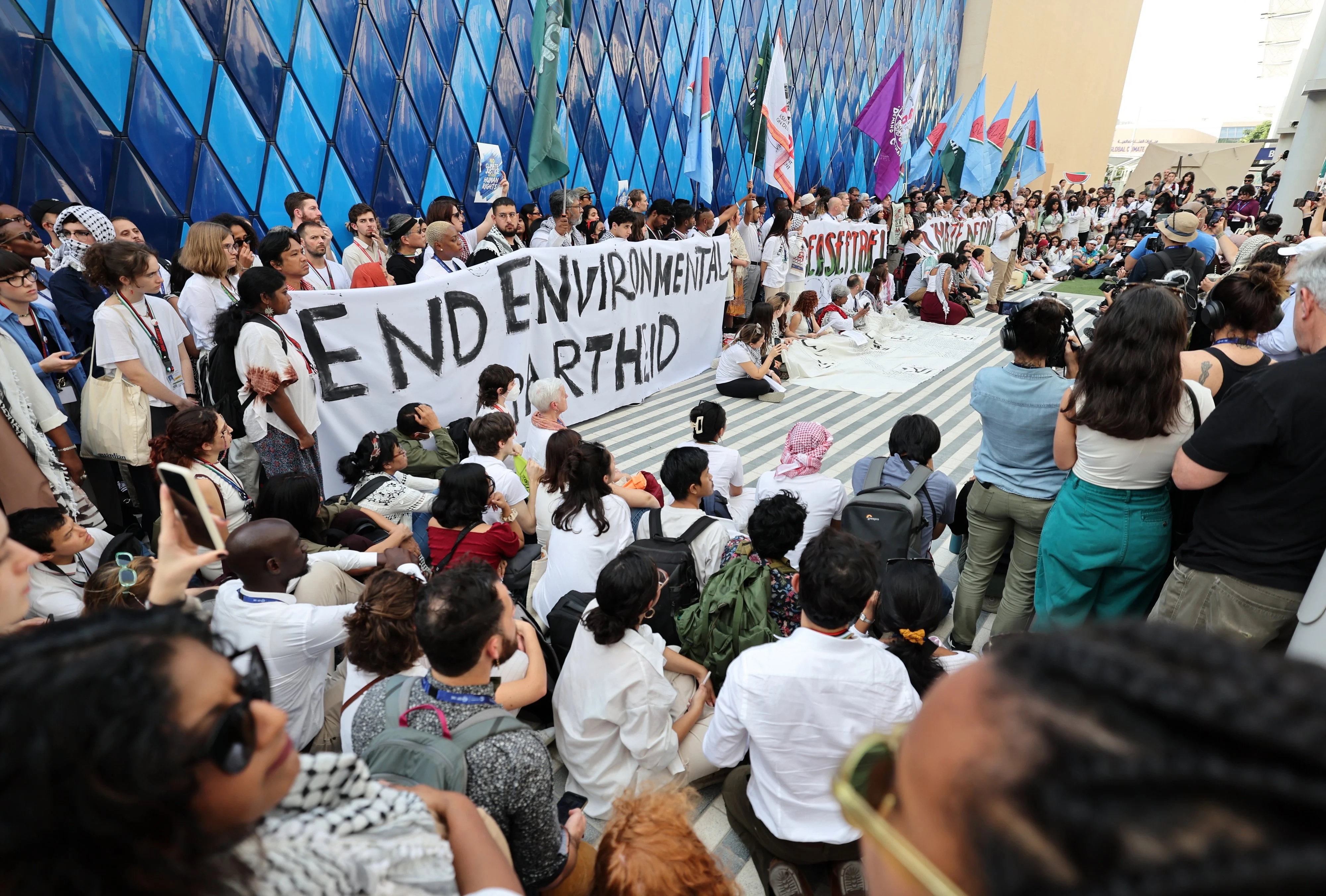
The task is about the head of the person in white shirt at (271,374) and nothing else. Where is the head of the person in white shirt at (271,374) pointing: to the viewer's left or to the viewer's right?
to the viewer's right

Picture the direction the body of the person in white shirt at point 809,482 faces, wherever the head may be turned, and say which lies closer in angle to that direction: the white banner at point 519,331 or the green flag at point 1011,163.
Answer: the green flag

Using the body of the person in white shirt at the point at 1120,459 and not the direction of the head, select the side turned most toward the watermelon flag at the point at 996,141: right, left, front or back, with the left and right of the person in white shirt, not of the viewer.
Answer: front

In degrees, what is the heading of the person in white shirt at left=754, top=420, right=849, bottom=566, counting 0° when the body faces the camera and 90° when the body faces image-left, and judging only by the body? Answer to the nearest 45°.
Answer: approximately 180°

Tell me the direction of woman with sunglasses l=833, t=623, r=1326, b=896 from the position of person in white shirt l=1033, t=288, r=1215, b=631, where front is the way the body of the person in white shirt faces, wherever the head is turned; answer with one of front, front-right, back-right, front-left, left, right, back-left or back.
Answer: back

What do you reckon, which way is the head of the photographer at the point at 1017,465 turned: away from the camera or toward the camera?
away from the camera

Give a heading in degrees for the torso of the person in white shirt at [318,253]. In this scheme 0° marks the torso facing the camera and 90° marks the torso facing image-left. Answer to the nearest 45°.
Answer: approximately 315°

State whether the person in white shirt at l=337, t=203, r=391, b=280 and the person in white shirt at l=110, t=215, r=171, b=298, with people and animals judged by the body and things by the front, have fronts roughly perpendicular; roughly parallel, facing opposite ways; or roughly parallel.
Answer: roughly parallel

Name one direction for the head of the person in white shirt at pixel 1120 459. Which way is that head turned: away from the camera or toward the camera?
away from the camera

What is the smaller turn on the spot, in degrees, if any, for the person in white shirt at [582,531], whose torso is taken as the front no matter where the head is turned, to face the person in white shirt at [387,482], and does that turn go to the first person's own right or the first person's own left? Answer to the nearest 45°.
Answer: approximately 90° to the first person's own left

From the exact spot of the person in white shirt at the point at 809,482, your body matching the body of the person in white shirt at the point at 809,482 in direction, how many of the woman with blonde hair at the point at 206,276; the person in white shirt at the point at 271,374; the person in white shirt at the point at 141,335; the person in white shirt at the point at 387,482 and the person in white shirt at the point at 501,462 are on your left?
5

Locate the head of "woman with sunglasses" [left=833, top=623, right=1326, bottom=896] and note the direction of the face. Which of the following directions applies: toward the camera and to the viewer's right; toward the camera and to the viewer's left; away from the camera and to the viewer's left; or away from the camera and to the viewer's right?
away from the camera and to the viewer's left

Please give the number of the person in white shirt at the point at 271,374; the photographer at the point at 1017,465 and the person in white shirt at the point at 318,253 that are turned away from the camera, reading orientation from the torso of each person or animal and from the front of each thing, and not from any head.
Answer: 1

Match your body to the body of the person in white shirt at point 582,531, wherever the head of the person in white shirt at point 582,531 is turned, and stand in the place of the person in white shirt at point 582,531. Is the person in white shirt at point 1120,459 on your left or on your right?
on your right

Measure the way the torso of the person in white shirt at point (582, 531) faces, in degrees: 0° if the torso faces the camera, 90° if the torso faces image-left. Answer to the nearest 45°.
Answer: approximately 225°

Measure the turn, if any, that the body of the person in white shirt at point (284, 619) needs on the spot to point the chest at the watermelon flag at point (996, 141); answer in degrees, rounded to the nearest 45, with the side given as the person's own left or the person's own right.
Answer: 0° — they already face it
